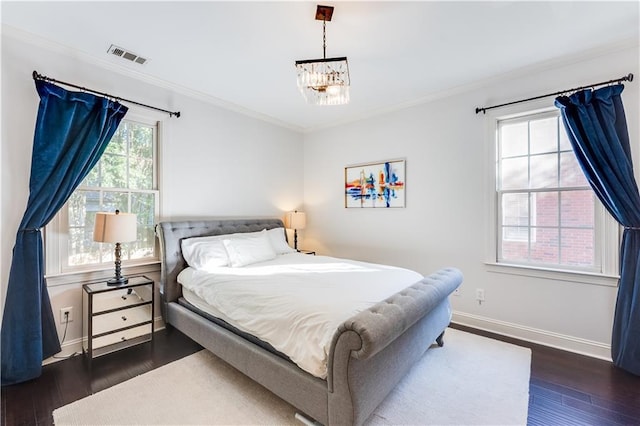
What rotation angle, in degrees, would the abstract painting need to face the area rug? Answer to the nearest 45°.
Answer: approximately 45° to its left

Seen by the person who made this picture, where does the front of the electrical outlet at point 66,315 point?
facing the viewer and to the right of the viewer

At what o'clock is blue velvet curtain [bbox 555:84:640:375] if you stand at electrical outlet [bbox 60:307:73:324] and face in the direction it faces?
The blue velvet curtain is roughly at 12 o'clock from the electrical outlet.

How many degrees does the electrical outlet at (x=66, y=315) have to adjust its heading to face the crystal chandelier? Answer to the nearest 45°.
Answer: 0° — it already faces it

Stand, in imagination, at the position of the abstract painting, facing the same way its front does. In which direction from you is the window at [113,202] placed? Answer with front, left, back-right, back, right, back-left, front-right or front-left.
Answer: front

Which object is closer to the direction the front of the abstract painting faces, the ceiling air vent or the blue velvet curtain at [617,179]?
the ceiling air vent

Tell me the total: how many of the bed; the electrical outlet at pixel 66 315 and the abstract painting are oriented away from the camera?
0

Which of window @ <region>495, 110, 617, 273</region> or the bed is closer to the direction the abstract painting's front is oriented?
the bed

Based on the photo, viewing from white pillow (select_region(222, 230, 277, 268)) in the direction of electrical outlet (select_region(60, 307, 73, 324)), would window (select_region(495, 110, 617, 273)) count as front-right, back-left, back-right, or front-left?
back-left

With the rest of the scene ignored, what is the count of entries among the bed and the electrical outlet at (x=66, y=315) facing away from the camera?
0

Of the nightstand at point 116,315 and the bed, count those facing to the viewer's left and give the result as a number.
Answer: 0

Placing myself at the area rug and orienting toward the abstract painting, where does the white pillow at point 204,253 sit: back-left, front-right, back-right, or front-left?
front-left

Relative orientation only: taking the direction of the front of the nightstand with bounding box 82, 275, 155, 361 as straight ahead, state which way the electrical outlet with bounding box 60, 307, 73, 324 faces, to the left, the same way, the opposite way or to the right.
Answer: the same way

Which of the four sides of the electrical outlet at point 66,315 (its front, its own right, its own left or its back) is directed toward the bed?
front

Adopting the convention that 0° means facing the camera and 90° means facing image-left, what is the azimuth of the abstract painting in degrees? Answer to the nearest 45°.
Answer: approximately 45°

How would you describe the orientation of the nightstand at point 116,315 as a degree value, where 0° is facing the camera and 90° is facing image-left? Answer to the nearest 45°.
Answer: approximately 315°

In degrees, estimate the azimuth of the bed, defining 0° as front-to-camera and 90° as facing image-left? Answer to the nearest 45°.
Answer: approximately 315°
